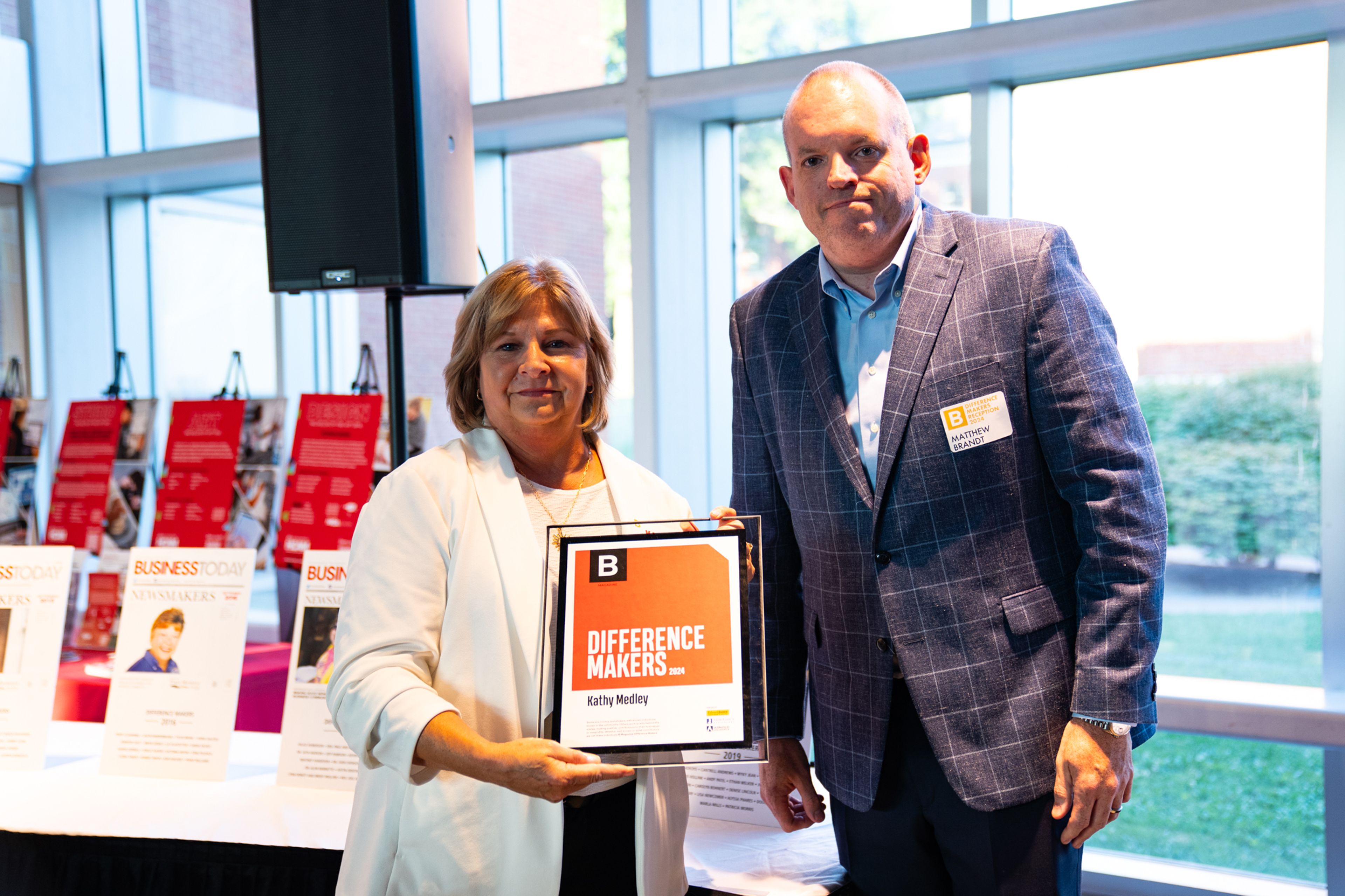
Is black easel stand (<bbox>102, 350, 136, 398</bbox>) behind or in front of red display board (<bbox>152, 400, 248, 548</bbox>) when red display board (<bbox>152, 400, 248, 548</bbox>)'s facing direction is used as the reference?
behind

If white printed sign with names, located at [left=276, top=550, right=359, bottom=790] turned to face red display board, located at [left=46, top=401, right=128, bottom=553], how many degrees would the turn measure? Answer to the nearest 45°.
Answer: approximately 180°

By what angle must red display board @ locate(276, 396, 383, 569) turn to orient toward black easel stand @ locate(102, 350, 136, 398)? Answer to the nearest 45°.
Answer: approximately 135° to its right

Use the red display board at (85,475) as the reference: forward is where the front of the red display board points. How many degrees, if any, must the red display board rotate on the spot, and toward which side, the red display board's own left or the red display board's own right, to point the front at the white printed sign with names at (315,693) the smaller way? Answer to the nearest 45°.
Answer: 0° — it already faces it
